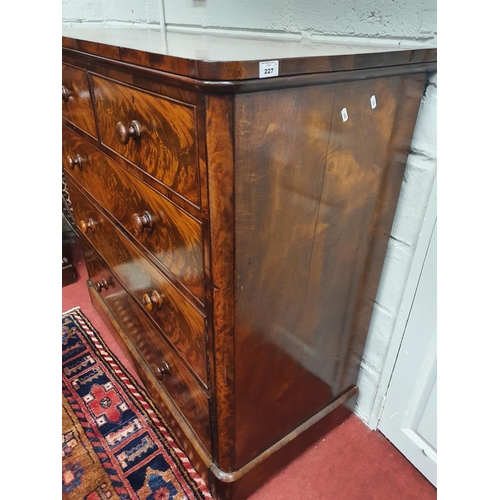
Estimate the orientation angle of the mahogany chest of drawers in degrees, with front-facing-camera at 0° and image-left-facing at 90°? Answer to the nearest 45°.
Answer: approximately 45°
